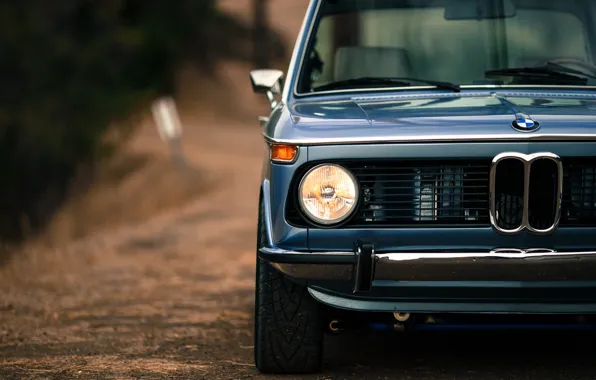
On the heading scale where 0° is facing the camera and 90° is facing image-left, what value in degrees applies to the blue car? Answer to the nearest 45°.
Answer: approximately 0°

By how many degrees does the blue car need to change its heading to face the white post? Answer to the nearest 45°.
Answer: approximately 180°
